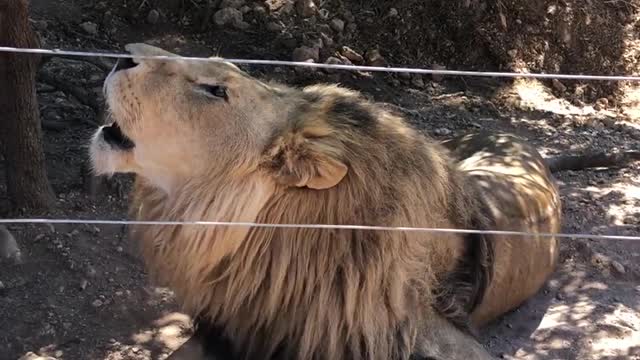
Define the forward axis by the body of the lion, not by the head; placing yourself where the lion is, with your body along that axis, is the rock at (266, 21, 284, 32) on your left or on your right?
on your right

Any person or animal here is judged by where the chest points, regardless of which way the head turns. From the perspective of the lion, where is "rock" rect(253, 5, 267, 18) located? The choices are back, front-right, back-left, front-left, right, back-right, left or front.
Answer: back-right

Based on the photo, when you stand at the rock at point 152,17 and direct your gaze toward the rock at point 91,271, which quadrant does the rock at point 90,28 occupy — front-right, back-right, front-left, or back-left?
front-right

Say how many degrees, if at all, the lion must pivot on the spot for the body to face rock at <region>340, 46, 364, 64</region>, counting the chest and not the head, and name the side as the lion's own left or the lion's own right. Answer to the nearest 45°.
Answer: approximately 135° to the lion's own right

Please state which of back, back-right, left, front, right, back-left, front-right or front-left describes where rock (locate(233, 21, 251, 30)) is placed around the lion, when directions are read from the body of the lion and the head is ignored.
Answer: back-right

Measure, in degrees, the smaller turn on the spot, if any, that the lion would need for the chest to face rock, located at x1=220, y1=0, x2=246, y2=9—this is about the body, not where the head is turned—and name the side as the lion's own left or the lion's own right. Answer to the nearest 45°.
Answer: approximately 135° to the lion's own right

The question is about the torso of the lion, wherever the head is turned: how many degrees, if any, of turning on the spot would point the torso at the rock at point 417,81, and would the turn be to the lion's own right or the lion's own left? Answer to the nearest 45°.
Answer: approximately 135° to the lion's own right

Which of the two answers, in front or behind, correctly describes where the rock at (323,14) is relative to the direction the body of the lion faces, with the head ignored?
behind

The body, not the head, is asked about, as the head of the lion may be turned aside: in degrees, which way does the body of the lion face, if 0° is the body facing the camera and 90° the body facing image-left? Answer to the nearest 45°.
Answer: approximately 45°

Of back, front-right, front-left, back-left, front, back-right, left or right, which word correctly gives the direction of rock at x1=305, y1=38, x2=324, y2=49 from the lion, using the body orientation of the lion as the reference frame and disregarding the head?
back-right

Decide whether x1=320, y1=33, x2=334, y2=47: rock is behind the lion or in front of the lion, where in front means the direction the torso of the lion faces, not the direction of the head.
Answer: behind

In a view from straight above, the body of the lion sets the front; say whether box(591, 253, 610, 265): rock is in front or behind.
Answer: behind

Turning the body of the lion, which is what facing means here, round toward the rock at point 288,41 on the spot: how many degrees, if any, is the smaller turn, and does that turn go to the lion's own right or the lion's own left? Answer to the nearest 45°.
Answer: approximately 135° to the lion's own right
